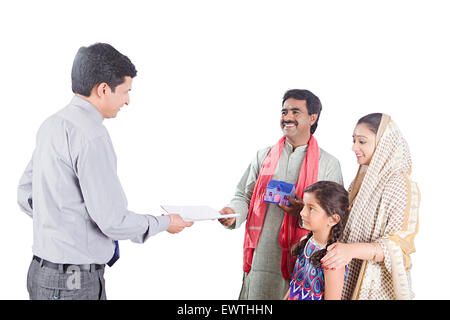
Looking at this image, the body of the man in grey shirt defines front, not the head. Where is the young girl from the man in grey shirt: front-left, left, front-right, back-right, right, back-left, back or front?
front-right

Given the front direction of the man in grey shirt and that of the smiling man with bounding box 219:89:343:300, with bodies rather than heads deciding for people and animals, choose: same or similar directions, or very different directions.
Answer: very different directions

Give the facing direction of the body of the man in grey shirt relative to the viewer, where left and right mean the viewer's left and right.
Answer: facing away from the viewer and to the right of the viewer

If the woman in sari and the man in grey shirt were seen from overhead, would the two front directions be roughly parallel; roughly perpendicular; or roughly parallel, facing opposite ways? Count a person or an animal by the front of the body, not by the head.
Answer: roughly parallel, facing opposite ways

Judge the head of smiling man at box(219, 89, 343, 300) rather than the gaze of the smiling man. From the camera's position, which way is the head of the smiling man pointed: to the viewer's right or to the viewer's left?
to the viewer's left

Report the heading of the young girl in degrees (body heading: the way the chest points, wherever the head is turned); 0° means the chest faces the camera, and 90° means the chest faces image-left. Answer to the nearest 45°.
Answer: approximately 45°

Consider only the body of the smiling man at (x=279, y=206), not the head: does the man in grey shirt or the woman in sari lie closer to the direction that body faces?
the man in grey shirt

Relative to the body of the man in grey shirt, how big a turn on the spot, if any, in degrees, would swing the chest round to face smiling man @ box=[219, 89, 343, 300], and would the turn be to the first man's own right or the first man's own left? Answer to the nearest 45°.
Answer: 0° — they already face them

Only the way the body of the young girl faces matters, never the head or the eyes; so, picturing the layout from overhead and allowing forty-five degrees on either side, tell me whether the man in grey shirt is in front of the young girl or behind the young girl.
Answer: in front

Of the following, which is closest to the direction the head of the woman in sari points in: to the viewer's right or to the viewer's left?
to the viewer's left

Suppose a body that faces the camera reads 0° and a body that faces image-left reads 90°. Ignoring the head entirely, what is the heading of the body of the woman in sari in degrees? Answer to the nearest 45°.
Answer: approximately 90°
